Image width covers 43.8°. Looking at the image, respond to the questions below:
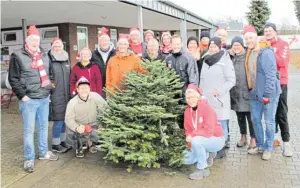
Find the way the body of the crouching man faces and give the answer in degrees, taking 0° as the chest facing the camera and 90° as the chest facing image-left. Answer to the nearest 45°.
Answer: approximately 0°

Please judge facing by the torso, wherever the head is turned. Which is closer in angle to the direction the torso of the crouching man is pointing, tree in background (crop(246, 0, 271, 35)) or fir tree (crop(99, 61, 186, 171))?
the fir tree

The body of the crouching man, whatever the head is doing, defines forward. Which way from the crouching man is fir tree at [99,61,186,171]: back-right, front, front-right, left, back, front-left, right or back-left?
front-left

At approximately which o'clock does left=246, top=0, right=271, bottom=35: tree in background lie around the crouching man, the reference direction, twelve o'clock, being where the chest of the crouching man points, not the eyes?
The tree in background is roughly at 7 o'clock from the crouching man.
